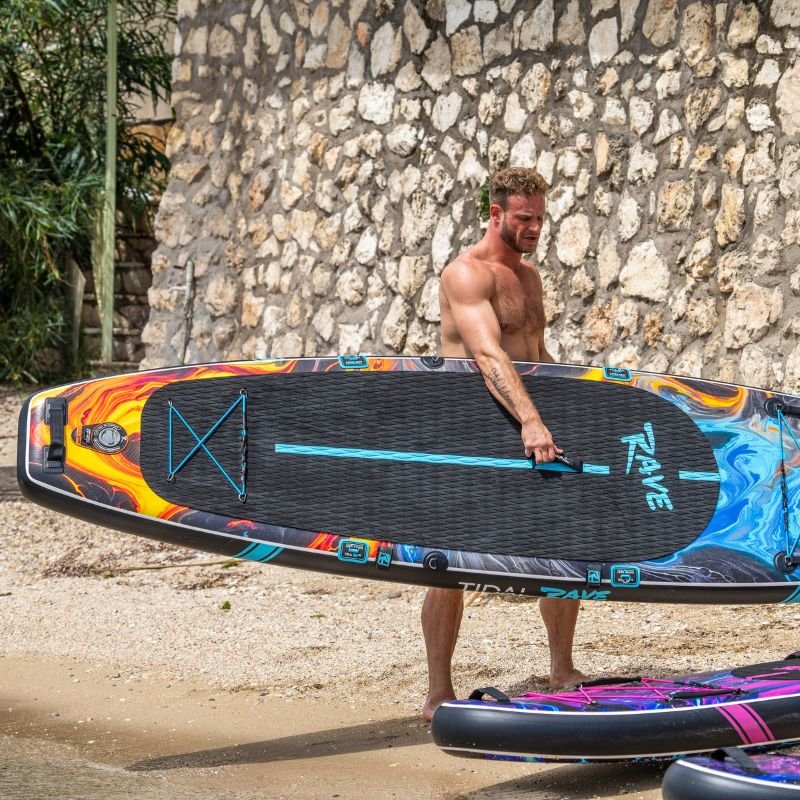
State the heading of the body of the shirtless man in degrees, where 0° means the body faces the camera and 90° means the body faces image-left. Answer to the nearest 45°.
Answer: approximately 315°

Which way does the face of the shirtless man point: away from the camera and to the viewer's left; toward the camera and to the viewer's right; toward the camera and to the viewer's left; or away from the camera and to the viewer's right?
toward the camera and to the viewer's right

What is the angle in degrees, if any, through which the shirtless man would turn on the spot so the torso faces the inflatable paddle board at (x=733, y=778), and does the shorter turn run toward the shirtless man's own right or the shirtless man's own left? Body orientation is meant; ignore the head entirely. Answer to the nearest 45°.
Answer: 0° — they already face it
